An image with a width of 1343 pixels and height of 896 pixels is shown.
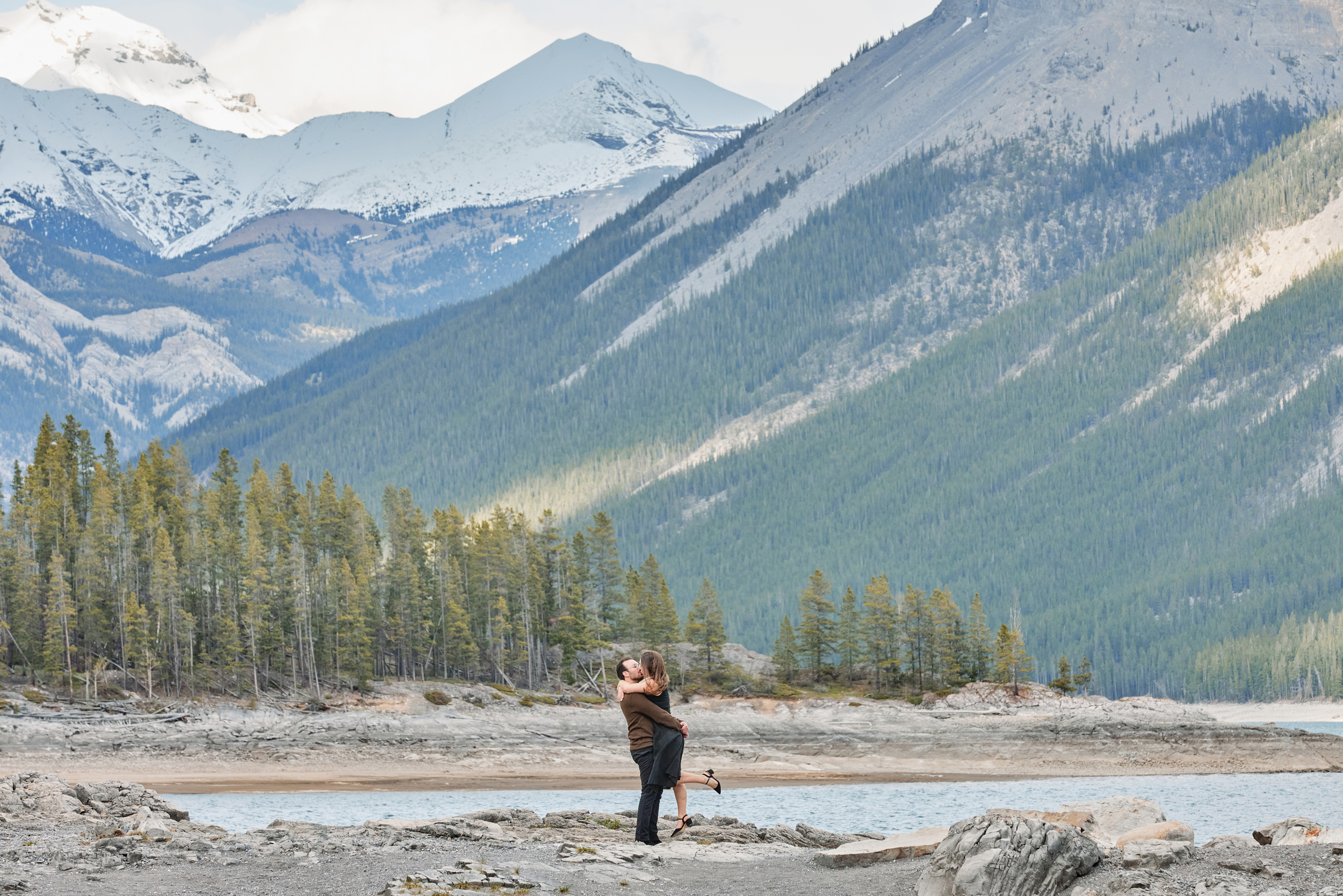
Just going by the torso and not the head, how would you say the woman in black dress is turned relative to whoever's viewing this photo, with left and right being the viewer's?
facing to the left of the viewer

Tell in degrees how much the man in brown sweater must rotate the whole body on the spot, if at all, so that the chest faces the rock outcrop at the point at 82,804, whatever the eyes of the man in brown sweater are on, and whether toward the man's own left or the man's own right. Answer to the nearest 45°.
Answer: approximately 135° to the man's own left

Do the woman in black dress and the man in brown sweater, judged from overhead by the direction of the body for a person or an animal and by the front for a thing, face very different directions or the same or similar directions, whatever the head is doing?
very different directions

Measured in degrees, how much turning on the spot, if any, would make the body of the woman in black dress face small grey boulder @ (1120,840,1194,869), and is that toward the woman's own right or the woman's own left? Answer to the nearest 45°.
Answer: approximately 180°

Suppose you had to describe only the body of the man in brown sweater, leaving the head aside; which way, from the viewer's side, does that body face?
to the viewer's right

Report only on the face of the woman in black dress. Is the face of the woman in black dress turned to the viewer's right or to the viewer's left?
to the viewer's left

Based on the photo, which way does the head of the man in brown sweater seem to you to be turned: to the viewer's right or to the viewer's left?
to the viewer's right

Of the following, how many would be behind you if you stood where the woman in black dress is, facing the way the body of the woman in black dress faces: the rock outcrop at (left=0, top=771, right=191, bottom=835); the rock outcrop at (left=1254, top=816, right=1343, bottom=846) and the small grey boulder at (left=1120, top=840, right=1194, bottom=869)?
2

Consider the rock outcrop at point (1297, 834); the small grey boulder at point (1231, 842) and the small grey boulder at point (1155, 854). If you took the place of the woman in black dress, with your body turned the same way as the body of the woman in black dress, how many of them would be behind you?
3
